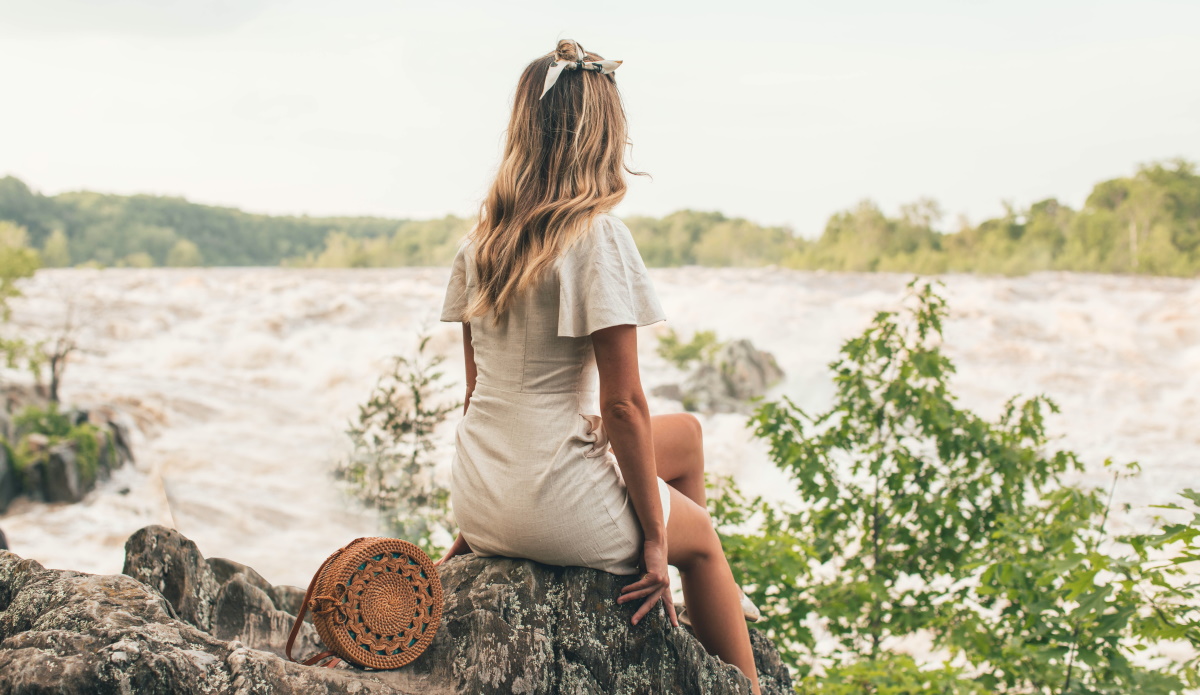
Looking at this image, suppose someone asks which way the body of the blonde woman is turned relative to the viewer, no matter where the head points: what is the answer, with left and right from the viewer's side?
facing away from the viewer and to the right of the viewer

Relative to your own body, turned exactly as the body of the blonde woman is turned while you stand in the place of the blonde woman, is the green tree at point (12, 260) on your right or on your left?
on your left

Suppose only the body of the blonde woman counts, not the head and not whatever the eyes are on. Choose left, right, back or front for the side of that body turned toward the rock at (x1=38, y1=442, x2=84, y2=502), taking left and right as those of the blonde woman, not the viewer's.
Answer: left

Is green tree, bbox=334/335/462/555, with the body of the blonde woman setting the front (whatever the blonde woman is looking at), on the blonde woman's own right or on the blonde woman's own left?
on the blonde woman's own left

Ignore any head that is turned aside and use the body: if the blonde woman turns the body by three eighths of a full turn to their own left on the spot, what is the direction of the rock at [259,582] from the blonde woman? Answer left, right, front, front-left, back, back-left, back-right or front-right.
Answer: front-right

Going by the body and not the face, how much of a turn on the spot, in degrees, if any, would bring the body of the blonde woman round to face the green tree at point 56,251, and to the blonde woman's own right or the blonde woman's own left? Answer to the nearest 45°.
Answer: approximately 90° to the blonde woman's own left

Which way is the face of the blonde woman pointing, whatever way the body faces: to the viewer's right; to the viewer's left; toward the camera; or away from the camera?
away from the camera
